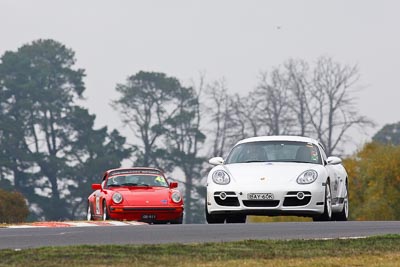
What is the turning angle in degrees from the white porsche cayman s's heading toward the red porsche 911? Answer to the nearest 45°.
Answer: approximately 135° to its right

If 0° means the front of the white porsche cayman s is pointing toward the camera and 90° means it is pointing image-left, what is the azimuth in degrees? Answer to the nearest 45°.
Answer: approximately 0°

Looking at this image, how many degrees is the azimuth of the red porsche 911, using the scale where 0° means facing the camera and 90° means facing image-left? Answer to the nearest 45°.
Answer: approximately 0°

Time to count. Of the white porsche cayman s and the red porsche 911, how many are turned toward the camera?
2
